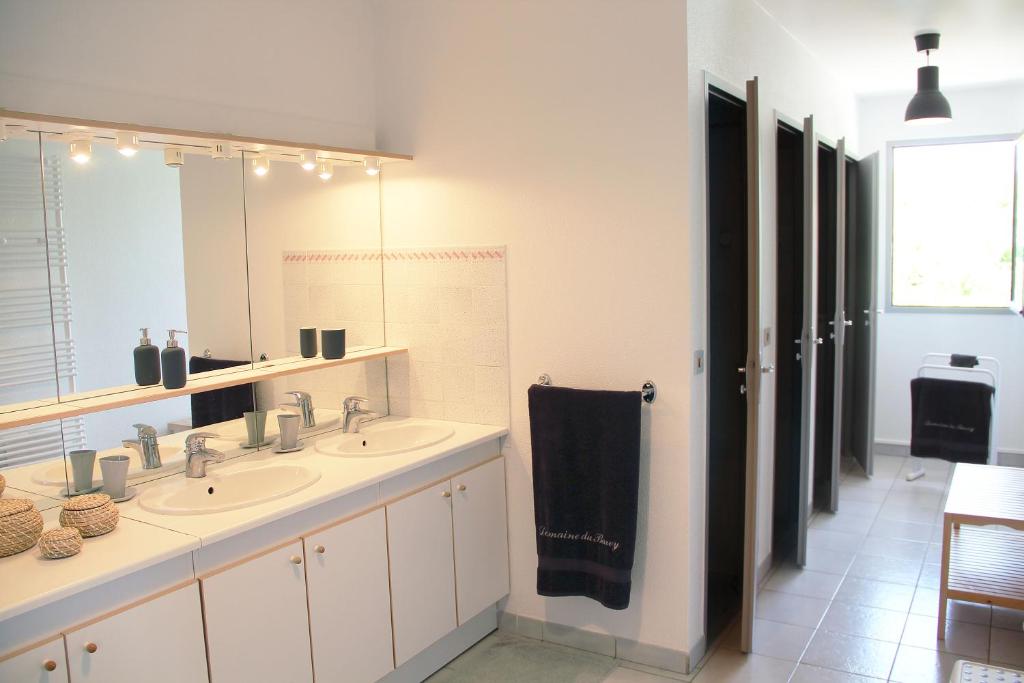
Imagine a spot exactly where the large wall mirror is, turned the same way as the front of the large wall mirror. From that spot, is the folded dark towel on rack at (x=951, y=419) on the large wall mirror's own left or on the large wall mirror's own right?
on the large wall mirror's own left

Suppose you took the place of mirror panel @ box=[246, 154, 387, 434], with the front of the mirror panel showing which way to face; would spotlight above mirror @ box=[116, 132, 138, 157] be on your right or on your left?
on your right

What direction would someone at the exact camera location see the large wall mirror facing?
facing the viewer and to the right of the viewer

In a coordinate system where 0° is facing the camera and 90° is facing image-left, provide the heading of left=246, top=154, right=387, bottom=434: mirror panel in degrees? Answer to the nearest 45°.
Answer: approximately 315°

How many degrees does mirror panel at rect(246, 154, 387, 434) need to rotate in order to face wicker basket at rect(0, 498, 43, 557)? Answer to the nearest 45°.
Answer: approximately 90° to its right

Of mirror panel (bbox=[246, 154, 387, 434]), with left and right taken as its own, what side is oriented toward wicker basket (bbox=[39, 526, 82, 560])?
right

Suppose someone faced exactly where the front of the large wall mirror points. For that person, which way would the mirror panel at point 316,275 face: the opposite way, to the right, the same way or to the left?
the same way

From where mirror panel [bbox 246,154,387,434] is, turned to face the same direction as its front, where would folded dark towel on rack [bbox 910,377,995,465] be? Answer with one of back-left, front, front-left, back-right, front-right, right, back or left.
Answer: front-left

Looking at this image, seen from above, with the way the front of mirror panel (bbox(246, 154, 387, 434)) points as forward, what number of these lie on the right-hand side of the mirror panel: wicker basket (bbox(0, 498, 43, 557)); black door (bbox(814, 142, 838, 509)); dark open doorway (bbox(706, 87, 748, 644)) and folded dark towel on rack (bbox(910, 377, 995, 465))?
1

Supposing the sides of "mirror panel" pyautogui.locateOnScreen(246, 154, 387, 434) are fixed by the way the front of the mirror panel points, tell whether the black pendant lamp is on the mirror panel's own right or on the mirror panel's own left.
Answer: on the mirror panel's own left

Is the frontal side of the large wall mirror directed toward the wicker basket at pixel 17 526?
no
